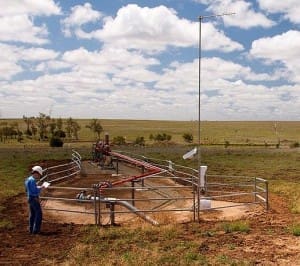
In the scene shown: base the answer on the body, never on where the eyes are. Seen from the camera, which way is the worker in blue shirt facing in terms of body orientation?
to the viewer's right
